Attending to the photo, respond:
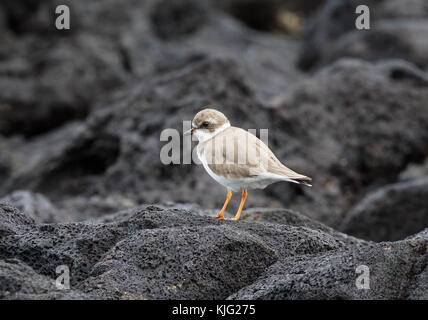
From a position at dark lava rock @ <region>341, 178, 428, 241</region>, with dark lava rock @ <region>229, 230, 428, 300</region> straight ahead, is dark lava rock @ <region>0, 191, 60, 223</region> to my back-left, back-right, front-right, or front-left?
front-right

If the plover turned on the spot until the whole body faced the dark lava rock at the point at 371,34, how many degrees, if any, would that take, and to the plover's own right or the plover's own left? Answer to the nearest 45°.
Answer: approximately 90° to the plover's own right

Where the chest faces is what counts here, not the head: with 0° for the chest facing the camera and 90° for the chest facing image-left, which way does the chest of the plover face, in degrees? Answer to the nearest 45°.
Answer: approximately 90°

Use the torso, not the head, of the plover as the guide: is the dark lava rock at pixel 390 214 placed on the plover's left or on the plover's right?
on the plover's right

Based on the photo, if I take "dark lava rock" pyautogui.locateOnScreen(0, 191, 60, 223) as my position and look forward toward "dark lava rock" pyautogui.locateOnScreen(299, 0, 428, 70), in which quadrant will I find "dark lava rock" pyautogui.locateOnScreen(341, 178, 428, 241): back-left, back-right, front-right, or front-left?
front-right

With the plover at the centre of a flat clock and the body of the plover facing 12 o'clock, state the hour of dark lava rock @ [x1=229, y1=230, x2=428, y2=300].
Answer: The dark lava rock is roughly at 8 o'clock from the plover.

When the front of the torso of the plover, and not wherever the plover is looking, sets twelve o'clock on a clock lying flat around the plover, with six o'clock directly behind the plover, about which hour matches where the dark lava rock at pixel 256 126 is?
The dark lava rock is roughly at 3 o'clock from the plover.

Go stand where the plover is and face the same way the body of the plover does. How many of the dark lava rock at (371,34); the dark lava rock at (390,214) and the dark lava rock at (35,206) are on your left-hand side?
0
